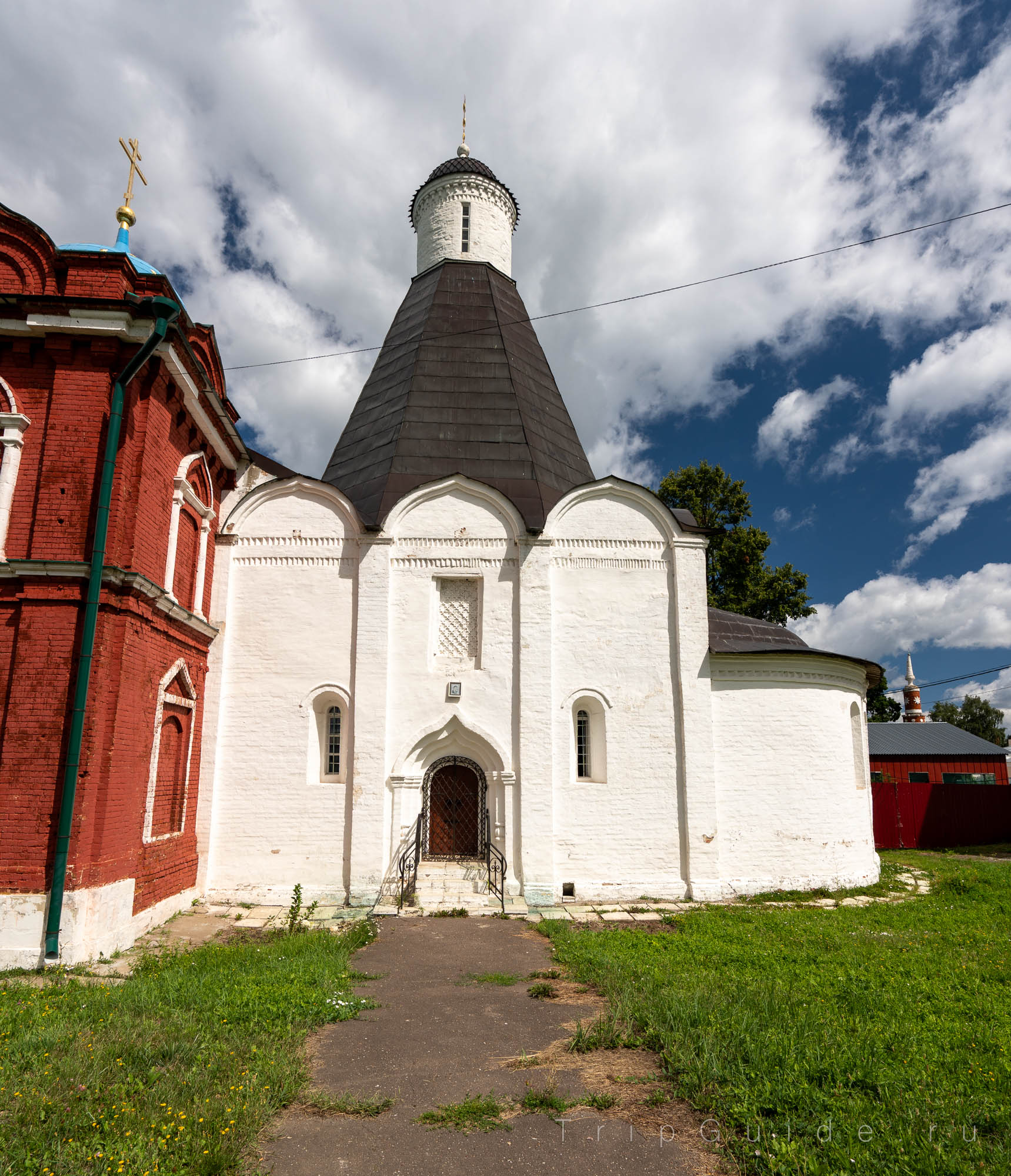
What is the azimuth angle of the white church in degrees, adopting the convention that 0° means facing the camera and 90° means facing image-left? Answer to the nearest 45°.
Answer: approximately 0°

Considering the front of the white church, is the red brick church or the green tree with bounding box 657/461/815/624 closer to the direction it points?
the red brick church

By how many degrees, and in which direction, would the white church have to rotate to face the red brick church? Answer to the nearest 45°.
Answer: approximately 45° to its right

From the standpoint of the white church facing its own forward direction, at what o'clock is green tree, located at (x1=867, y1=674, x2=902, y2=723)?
The green tree is roughly at 7 o'clock from the white church.

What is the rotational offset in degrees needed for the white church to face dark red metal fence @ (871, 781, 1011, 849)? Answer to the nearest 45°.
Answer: approximately 135° to its left
